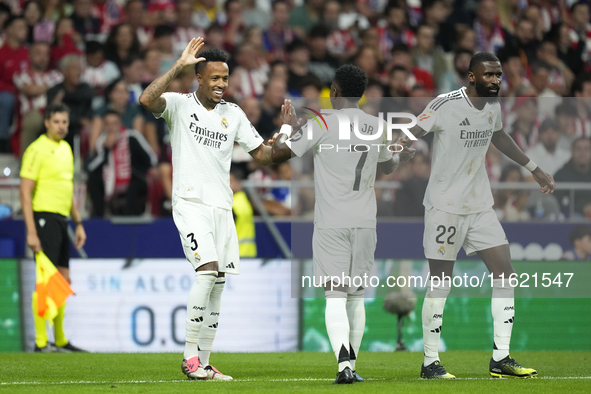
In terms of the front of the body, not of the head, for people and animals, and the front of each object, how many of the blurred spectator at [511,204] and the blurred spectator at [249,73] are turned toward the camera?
2

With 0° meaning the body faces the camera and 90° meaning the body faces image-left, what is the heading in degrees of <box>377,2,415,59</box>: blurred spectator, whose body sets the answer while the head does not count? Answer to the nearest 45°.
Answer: approximately 0°

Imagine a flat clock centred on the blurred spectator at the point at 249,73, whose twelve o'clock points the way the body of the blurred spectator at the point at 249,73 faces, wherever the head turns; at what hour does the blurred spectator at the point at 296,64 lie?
the blurred spectator at the point at 296,64 is roughly at 8 o'clock from the blurred spectator at the point at 249,73.

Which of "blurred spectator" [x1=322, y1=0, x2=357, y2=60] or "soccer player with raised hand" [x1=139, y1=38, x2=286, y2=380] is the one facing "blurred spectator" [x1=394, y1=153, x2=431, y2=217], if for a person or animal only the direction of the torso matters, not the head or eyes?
"blurred spectator" [x1=322, y1=0, x2=357, y2=60]

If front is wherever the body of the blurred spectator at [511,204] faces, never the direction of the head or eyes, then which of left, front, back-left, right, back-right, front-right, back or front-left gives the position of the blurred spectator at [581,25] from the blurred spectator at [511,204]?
back

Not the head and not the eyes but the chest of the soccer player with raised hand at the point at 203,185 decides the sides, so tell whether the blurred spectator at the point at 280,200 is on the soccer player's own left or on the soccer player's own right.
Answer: on the soccer player's own left

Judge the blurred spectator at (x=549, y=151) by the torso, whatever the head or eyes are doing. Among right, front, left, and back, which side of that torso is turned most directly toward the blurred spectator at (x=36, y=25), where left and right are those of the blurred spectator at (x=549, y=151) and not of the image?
right

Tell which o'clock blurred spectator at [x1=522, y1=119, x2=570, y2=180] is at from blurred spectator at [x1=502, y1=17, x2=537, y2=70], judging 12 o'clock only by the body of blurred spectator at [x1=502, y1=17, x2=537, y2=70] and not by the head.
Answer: blurred spectator at [x1=522, y1=119, x2=570, y2=180] is roughly at 12 o'clock from blurred spectator at [x1=502, y1=17, x2=537, y2=70].
